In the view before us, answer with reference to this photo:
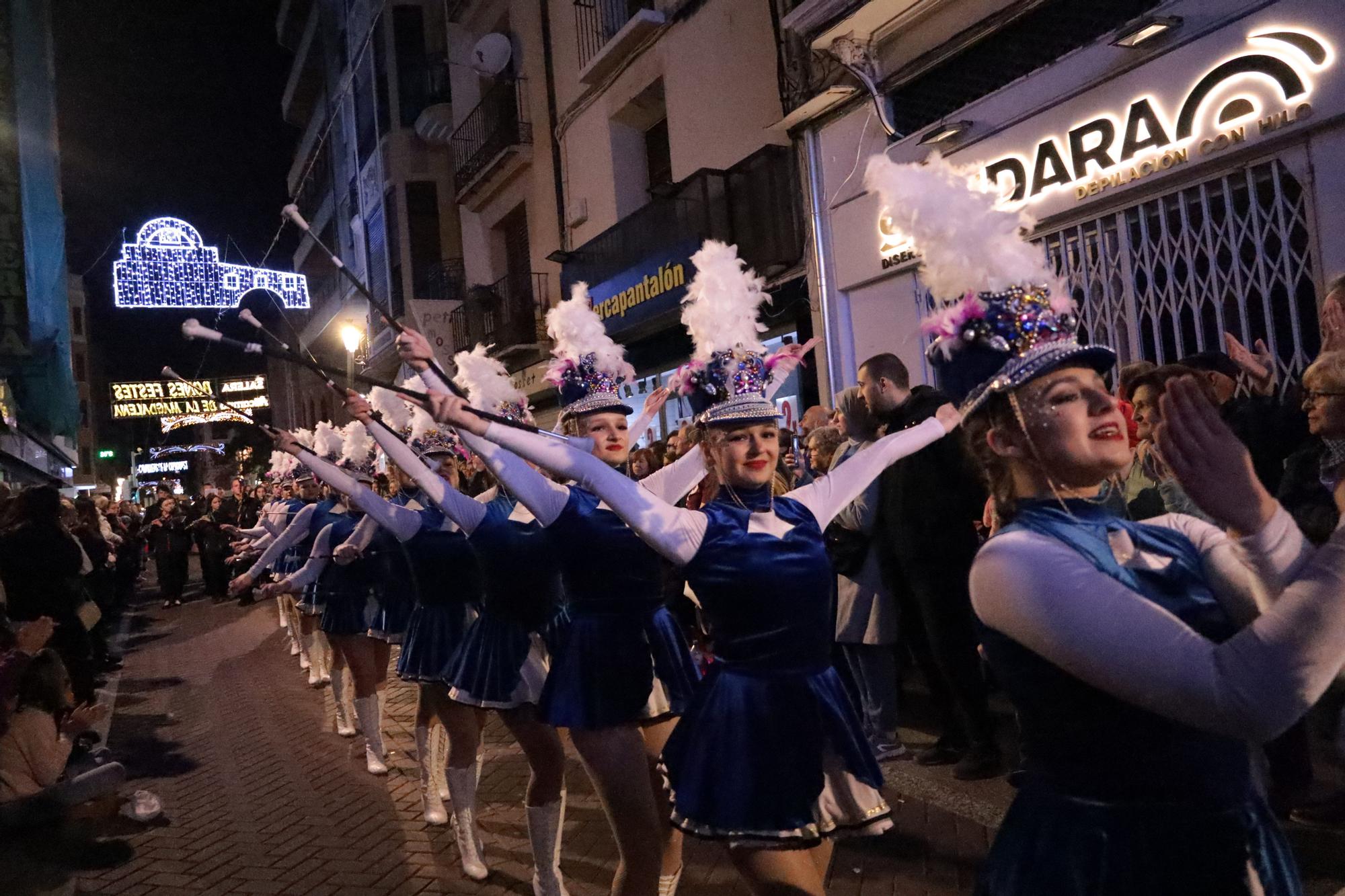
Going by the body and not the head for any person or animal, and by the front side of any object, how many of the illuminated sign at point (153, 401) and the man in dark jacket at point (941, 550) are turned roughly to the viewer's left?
1

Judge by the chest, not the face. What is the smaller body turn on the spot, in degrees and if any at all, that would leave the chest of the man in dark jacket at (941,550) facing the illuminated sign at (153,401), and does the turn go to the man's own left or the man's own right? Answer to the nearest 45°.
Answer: approximately 45° to the man's own right

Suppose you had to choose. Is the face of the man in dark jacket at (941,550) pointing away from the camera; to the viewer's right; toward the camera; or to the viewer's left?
to the viewer's left

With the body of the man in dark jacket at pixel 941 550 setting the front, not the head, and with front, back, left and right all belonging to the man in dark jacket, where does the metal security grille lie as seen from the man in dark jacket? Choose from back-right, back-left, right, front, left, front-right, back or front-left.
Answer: back-right

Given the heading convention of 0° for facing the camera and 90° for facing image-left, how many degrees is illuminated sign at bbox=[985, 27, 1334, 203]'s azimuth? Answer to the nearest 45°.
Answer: approximately 45°

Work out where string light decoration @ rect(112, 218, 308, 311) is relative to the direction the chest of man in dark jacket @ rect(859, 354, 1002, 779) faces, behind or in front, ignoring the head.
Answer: in front

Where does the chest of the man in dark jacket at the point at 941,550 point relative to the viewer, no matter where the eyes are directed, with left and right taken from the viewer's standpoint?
facing to the left of the viewer

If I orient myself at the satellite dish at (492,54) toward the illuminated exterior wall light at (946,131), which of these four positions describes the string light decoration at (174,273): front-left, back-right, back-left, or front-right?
back-right

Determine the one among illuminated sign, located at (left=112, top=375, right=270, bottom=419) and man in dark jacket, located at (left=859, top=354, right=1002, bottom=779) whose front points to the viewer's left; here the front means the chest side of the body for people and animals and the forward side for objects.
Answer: the man in dark jacket
